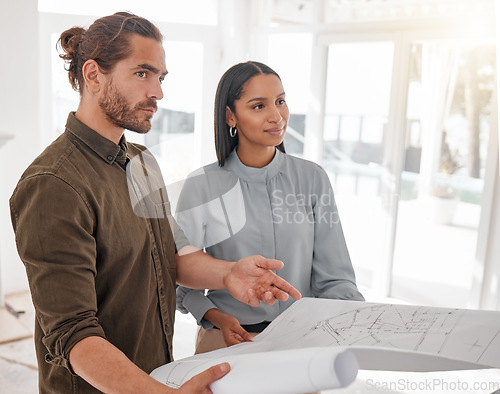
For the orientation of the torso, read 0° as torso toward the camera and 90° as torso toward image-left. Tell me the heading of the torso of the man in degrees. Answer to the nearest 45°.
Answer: approximately 315°

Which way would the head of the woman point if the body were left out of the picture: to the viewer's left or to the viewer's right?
to the viewer's right
